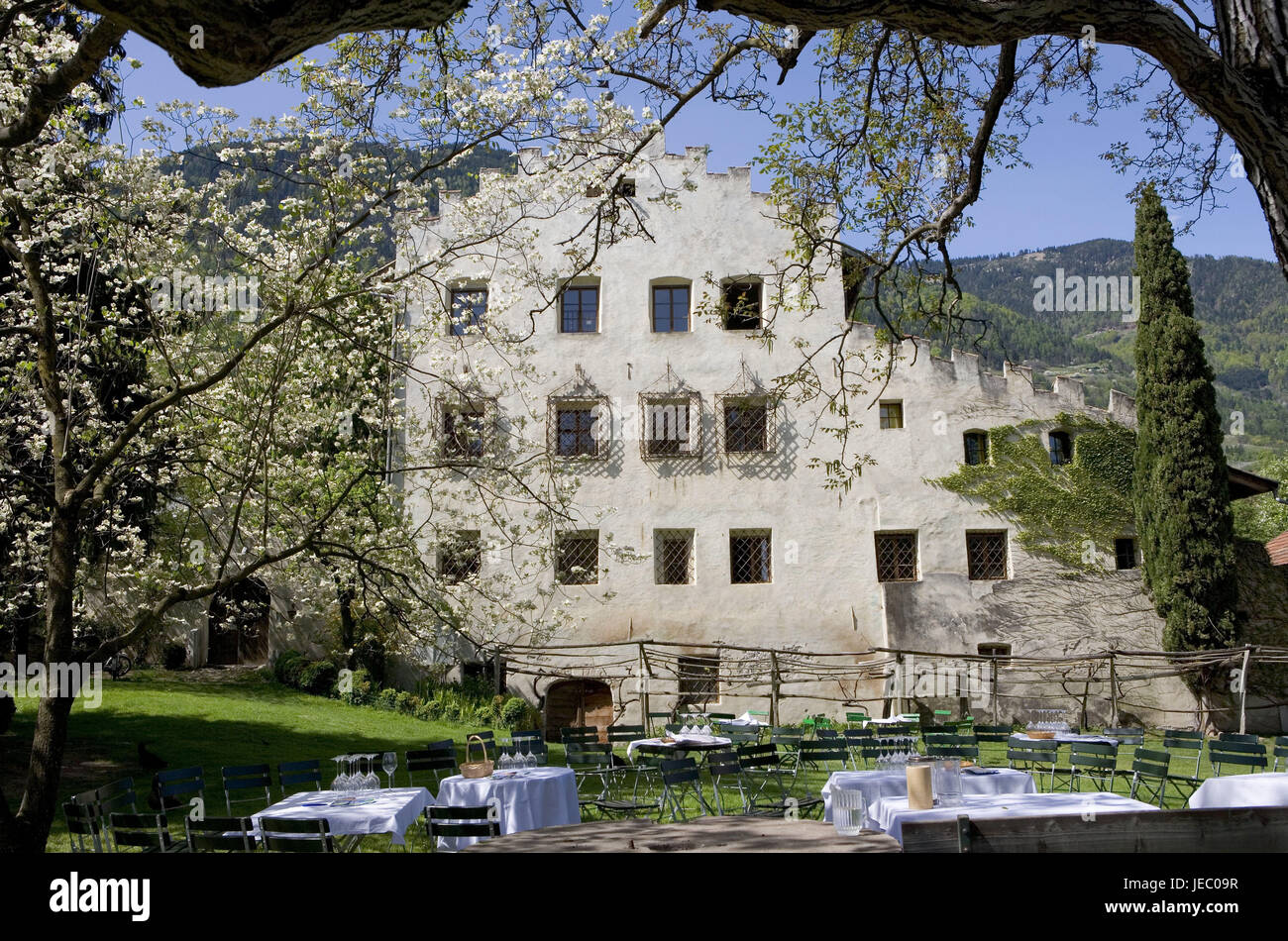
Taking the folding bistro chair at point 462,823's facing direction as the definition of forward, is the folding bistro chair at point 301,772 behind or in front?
in front

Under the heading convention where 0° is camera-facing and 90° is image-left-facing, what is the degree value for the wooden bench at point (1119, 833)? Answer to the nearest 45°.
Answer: approximately 180°

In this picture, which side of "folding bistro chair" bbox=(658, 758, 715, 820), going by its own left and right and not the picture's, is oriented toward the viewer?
back

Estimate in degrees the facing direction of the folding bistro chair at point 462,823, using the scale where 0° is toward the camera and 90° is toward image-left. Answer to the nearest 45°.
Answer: approximately 180°

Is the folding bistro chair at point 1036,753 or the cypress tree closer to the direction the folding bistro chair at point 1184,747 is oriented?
the folding bistro chair

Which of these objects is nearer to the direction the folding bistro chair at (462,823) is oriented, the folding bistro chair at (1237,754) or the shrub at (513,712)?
the shrub

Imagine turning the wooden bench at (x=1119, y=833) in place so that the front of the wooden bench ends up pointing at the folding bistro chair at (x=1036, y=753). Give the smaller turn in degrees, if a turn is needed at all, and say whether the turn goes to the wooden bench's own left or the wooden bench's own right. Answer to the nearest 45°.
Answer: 0° — it already faces it

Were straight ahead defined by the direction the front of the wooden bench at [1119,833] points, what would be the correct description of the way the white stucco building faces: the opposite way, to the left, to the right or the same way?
the opposite way

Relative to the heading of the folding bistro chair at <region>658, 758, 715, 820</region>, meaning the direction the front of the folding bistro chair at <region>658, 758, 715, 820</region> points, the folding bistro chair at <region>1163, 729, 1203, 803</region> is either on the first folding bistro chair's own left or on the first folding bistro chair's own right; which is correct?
on the first folding bistro chair's own right

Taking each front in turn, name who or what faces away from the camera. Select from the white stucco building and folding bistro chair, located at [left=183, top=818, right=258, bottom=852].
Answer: the folding bistro chair

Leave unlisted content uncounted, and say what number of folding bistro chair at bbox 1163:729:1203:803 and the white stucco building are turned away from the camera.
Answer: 0

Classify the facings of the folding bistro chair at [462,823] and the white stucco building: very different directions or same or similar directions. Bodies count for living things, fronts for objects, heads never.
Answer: very different directions

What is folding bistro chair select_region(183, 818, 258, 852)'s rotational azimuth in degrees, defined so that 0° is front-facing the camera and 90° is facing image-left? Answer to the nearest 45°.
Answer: approximately 180°
